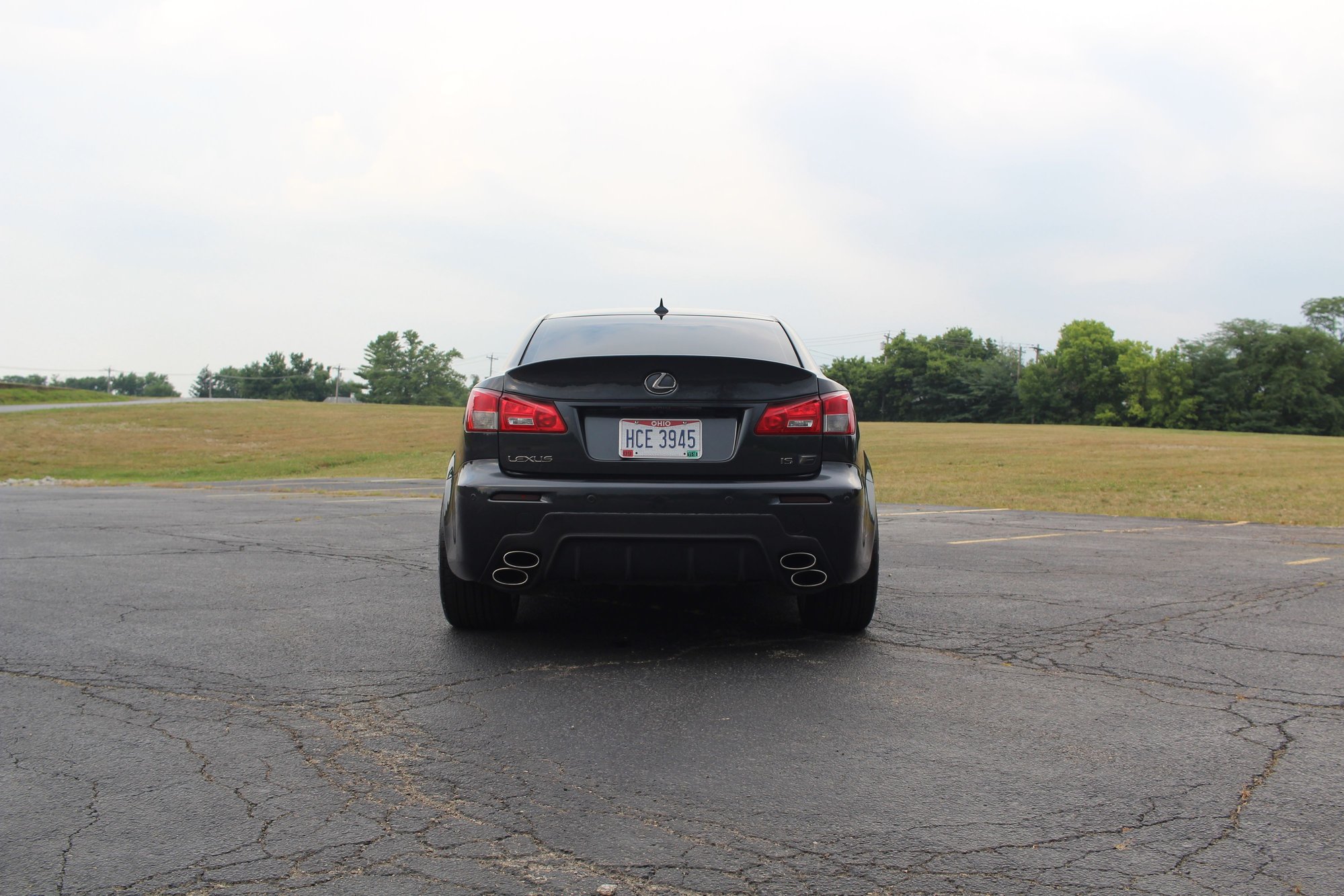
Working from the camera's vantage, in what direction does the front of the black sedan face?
facing away from the viewer
